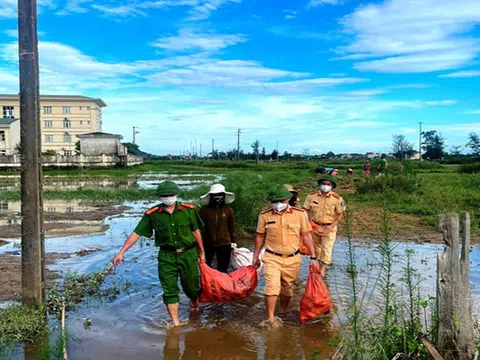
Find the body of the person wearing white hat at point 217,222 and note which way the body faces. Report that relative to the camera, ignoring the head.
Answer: toward the camera

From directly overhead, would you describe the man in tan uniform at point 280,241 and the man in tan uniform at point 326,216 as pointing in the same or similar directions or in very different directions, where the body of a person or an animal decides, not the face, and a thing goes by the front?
same or similar directions

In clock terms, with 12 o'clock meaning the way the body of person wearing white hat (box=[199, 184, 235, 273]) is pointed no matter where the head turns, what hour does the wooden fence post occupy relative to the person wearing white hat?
The wooden fence post is roughly at 11 o'clock from the person wearing white hat.

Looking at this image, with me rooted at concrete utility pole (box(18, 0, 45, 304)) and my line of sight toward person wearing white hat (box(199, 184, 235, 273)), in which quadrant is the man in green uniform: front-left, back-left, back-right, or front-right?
front-right

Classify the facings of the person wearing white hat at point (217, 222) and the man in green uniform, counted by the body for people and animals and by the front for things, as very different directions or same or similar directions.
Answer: same or similar directions

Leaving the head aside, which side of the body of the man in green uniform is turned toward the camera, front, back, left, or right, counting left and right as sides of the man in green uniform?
front

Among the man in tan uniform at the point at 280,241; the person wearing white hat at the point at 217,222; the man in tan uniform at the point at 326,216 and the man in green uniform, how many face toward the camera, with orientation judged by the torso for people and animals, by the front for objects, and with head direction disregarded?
4

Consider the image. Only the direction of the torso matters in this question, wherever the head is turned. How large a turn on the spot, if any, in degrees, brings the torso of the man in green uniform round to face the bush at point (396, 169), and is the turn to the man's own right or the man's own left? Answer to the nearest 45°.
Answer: approximately 135° to the man's own left

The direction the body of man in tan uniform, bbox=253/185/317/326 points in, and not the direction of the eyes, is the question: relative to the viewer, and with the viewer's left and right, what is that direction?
facing the viewer

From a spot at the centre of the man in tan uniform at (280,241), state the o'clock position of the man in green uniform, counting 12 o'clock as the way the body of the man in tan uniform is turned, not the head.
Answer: The man in green uniform is roughly at 3 o'clock from the man in tan uniform.

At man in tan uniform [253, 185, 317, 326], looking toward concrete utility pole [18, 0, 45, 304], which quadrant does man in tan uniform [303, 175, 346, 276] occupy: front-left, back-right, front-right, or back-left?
back-right

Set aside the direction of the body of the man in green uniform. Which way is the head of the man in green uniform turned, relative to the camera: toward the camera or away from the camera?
toward the camera

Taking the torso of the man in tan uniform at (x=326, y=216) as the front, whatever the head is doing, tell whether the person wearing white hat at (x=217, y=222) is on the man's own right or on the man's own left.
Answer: on the man's own right

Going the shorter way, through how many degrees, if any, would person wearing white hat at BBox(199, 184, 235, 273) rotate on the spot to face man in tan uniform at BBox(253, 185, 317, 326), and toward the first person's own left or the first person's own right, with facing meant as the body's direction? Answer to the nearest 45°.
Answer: approximately 45° to the first person's own left
